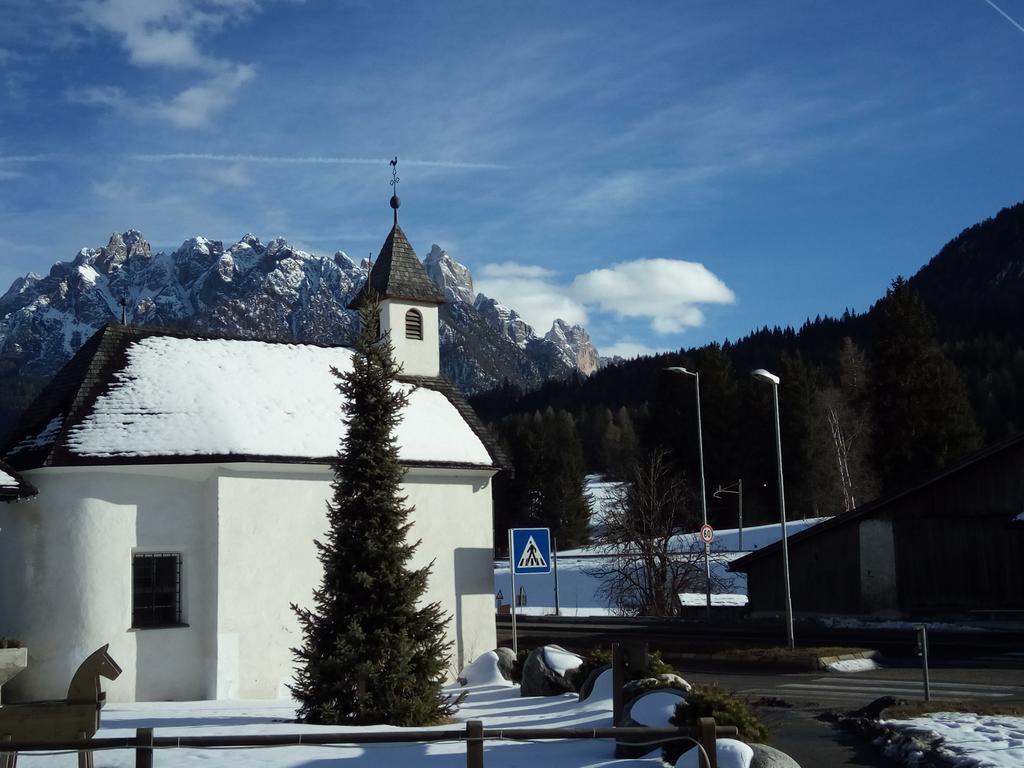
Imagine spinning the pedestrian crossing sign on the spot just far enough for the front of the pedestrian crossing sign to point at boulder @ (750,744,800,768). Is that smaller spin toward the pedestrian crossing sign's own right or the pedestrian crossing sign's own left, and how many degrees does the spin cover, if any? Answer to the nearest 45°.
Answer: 0° — it already faces it

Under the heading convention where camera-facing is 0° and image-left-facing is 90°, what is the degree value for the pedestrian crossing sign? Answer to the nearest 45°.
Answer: approximately 0°

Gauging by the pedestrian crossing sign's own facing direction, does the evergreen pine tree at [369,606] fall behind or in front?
in front

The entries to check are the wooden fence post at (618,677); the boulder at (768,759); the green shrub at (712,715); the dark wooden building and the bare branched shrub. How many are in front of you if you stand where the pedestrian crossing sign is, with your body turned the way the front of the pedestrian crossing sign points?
3

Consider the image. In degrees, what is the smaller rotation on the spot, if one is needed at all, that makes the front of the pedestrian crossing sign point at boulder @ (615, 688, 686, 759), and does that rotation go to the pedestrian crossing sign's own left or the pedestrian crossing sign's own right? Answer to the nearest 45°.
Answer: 0° — it already faces it

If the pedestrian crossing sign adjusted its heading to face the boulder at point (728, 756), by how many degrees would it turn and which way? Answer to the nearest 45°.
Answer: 0° — it already faces it

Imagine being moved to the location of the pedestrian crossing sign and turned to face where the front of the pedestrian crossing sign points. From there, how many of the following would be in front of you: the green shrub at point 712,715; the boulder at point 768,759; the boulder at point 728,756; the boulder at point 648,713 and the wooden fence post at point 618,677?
5

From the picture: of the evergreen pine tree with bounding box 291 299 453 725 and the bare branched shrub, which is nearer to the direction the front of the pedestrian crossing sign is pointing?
the evergreen pine tree
